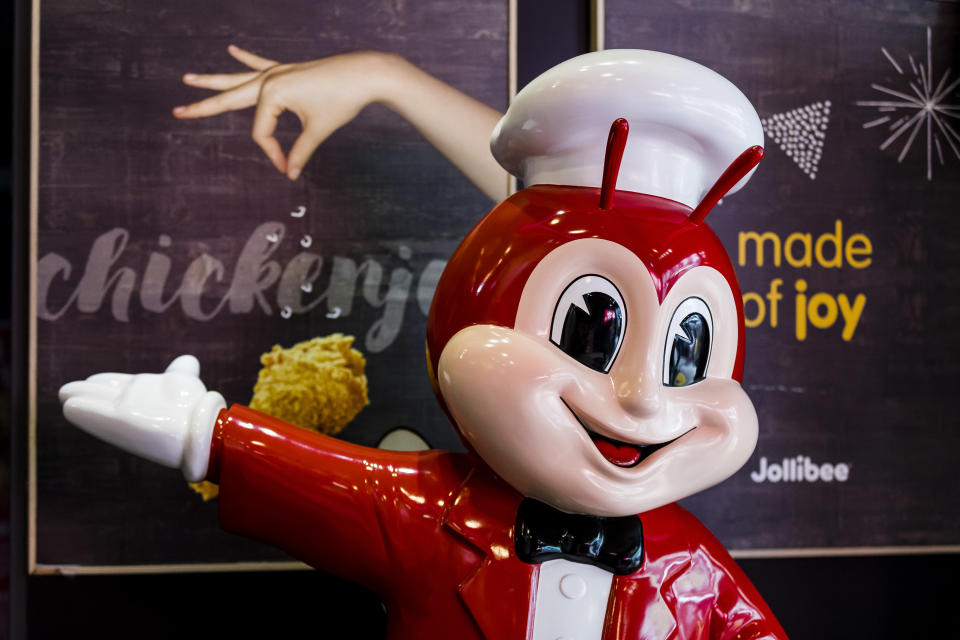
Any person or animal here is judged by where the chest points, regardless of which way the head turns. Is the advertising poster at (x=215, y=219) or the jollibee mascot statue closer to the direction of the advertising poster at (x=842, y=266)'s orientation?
the jollibee mascot statue

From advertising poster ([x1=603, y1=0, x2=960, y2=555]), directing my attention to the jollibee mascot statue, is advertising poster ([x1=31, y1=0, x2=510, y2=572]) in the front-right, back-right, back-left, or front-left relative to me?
front-right

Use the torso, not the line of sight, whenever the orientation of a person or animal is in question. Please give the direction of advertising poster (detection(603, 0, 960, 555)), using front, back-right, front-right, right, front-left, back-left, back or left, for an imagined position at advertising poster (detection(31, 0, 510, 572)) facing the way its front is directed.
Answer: left

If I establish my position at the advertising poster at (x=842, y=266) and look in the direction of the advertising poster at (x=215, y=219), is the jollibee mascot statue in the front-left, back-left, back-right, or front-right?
front-left

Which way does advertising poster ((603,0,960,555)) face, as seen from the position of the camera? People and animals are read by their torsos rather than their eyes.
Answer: facing the viewer

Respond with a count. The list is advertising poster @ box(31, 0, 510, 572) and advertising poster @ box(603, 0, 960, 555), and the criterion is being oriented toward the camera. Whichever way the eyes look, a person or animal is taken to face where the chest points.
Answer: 2

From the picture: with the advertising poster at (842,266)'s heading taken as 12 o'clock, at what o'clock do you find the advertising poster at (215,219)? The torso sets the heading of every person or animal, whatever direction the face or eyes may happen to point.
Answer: the advertising poster at (215,219) is roughly at 2 o'clock from the advertising poster at (842,266).

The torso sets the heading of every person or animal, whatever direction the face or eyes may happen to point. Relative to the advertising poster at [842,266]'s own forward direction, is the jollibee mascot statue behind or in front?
in front

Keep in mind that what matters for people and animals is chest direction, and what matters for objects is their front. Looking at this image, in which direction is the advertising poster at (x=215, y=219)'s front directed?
toward the camera
